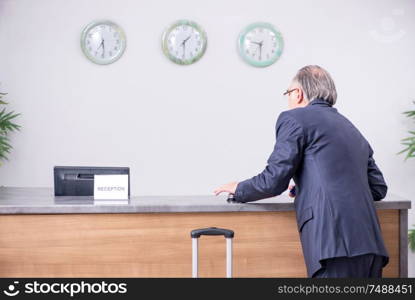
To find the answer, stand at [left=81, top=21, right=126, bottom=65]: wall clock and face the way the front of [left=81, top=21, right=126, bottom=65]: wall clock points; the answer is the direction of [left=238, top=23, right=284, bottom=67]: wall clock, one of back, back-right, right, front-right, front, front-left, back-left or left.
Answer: left

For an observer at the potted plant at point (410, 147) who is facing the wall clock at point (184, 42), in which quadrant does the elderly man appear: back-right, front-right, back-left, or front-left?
front-left

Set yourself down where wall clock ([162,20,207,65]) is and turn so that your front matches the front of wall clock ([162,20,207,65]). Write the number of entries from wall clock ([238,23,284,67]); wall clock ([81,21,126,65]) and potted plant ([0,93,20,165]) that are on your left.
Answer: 1

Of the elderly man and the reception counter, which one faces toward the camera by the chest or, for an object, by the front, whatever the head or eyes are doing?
the reception counter

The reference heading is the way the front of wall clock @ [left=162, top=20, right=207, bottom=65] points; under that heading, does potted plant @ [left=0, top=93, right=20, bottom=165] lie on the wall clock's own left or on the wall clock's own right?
on the wall clock's own right

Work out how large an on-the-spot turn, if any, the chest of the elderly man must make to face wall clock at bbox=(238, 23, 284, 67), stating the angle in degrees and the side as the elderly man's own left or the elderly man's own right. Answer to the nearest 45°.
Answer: approximately 45° to the elderly man's own right

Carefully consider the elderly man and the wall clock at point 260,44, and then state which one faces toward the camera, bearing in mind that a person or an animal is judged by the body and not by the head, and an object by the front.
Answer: the wall clock

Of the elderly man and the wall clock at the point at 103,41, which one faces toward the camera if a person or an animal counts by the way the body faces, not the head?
the wall clock

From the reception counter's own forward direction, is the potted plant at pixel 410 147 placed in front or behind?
behind

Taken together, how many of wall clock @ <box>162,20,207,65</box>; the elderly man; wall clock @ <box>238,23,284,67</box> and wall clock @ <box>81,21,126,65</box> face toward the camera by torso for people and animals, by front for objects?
3

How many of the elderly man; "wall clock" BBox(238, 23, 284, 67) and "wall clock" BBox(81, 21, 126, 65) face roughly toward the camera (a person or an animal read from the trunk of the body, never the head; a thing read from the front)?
2

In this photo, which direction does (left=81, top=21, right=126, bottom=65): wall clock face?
toward the camera

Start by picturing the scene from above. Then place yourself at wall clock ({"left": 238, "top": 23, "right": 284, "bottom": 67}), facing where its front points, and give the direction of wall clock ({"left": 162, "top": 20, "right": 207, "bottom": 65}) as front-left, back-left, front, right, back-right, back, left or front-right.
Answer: right

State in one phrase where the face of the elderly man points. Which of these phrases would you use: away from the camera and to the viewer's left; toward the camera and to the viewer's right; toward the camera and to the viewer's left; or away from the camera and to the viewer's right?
away from the camera and to the viewer's left

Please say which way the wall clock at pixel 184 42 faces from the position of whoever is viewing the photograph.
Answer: facing the viewer

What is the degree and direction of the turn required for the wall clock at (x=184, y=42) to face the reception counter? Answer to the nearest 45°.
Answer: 0° — it already faces it
